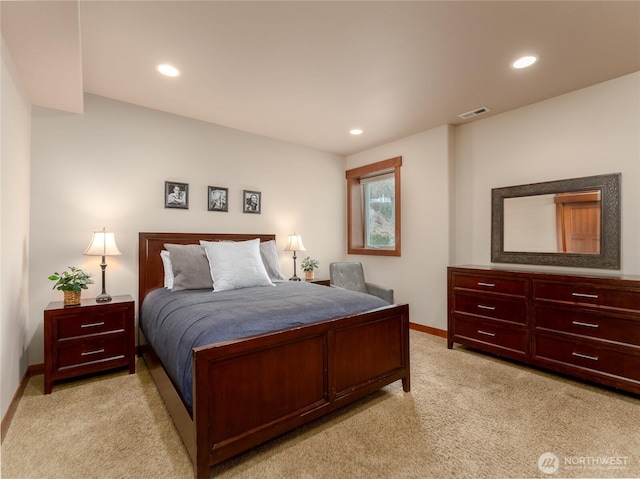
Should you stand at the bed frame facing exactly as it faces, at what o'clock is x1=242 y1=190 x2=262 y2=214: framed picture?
The framed picture is roughly at 7 o'clock from the bed frame.

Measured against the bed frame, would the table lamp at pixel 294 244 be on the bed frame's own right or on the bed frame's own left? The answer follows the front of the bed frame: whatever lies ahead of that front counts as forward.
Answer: on the bed frame's own left

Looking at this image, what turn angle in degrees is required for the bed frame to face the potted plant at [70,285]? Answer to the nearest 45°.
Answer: approximately 180°

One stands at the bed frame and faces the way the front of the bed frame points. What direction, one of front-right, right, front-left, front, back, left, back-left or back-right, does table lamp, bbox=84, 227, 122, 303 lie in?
back

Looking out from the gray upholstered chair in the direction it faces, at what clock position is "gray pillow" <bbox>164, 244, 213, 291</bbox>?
The gray pillow is roughly at 3 o'clock from the gray upholstered chair.

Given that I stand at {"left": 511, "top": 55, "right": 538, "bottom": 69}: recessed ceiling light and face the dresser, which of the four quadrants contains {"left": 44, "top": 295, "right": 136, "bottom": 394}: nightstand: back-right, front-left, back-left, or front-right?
back-left

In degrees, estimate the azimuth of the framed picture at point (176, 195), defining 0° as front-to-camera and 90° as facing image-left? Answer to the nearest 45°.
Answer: approximately 0°

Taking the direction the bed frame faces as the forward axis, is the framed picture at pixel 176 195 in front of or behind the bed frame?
behind
